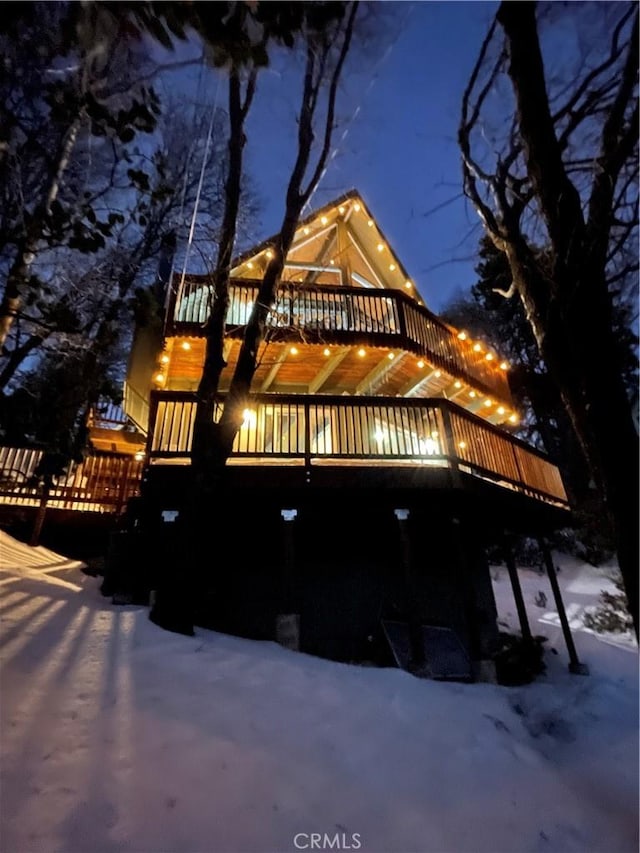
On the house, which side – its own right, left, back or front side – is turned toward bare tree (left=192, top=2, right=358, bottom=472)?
front

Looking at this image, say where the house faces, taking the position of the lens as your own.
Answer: facing the viewer
